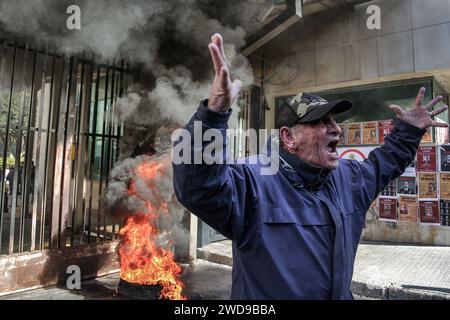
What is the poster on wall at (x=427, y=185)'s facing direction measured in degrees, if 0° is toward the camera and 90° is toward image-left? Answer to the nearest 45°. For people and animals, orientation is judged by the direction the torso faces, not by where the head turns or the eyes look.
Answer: approximately 0°

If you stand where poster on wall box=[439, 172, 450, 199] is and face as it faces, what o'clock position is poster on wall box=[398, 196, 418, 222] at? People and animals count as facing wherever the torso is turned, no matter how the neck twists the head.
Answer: poster on wall box=[398, 196, 418, 222] is roughly at 3 o'clock from poster on wall box=[439, 172, 450, 199].

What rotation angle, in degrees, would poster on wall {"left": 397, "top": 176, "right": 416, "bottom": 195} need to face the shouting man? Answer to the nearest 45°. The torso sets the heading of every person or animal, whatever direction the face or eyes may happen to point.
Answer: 0° — it already faces them

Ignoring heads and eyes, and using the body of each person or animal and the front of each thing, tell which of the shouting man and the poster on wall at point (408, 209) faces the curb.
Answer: the poster on wall

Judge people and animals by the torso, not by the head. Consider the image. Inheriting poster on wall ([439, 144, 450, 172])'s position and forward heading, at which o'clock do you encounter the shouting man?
The shouting man is roughly at 12 o'clock from the poster on wall.

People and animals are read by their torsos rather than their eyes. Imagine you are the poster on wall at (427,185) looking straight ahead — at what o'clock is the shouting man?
The shouting man is roughly at 12 o'clock from the poster on wall.

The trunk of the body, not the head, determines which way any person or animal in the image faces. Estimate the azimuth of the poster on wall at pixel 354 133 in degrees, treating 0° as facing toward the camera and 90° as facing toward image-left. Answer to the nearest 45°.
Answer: approximately 0°

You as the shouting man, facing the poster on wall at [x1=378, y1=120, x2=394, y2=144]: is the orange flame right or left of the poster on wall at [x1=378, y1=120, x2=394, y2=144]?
left

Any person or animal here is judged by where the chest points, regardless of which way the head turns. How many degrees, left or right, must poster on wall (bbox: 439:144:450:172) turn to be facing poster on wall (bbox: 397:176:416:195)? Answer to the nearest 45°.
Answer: approximately 90° to its right
